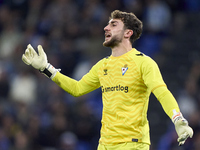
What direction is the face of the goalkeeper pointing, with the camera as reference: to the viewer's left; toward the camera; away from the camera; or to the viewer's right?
to the viewer's left

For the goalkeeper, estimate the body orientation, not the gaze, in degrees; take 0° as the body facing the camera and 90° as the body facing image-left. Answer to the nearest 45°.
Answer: approximately 45°
